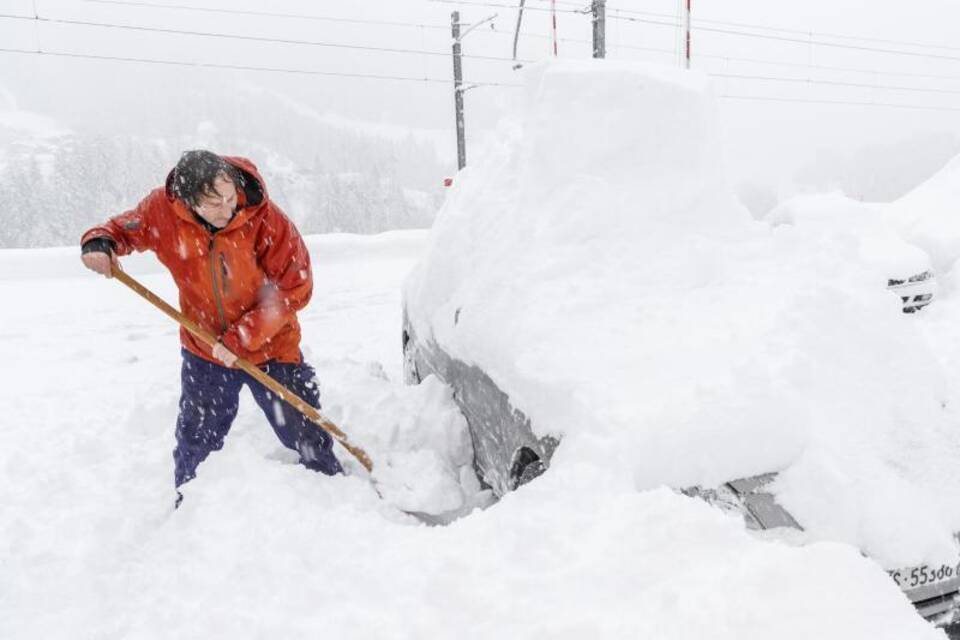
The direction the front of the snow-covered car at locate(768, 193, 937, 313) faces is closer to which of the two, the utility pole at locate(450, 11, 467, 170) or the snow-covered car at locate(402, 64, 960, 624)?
the snow-covered car

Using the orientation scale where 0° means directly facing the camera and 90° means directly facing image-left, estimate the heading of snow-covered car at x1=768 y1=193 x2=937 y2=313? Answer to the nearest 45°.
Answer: approximately 315°

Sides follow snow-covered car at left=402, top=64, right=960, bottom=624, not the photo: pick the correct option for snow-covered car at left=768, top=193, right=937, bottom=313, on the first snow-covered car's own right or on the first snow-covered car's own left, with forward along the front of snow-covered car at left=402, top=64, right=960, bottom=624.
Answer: on the first snow-covered car's own left

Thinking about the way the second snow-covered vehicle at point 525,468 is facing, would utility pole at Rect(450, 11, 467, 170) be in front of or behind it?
behind

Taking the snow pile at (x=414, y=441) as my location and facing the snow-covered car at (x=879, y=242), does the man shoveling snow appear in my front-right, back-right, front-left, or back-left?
back-left

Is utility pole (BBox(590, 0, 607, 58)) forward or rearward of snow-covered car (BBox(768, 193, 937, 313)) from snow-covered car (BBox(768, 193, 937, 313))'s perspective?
rearward

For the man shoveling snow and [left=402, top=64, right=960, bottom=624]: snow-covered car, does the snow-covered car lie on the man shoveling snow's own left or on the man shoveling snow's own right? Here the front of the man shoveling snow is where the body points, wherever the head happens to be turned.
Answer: on the man shoveling snow's own left

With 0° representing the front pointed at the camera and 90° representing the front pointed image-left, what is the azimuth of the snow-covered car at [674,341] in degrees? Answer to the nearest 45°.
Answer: approximately 315°
